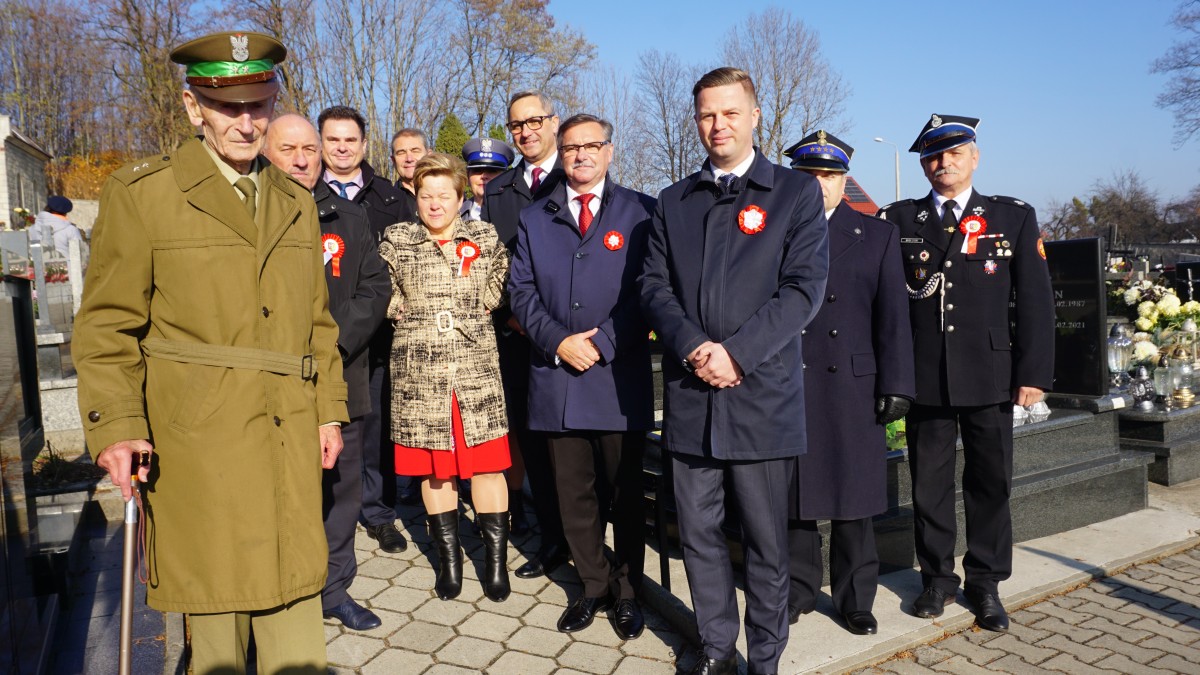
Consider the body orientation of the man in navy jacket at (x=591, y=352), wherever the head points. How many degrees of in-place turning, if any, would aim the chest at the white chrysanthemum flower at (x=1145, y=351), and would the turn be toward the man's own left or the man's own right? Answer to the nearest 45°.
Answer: approximately 135° to the man's own left

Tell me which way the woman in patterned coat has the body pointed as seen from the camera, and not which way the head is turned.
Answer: toward the camera

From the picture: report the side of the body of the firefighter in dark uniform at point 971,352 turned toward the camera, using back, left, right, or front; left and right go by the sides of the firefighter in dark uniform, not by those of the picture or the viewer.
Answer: front

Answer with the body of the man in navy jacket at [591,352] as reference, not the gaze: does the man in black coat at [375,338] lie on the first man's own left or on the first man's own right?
on the first man's own right
